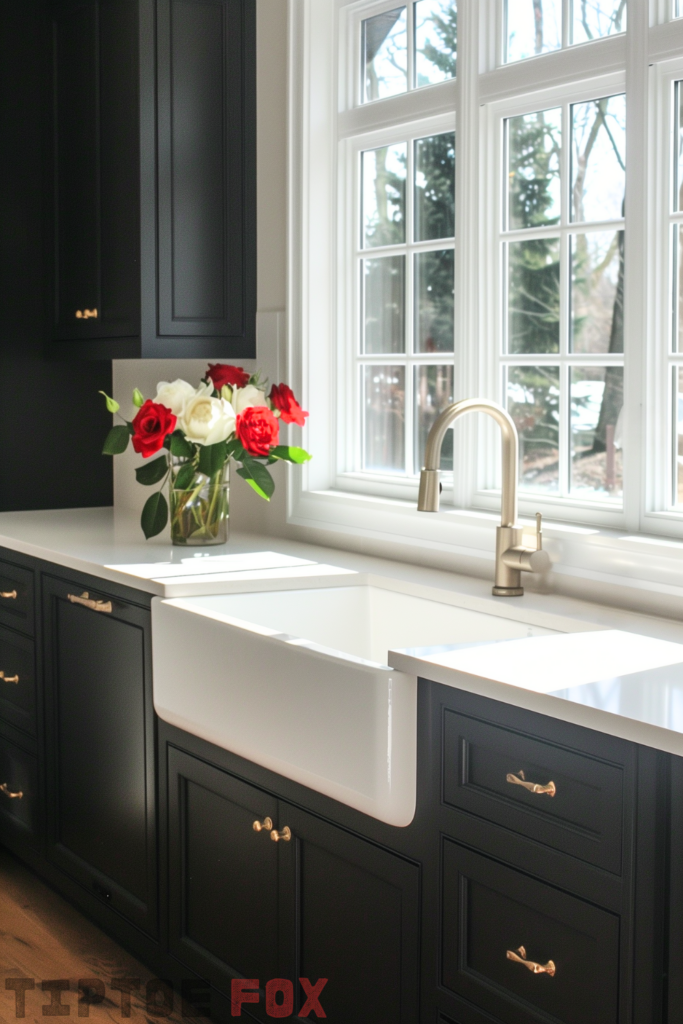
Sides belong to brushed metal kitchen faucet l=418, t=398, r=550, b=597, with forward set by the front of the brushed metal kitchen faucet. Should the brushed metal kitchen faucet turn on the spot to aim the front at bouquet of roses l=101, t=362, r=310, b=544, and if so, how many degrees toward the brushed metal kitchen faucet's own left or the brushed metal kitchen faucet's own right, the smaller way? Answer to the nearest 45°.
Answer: approximately 90° to the brushed metal kitchen faucet's own right

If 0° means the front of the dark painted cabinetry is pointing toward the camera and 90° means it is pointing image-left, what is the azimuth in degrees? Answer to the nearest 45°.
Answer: approximately 45°

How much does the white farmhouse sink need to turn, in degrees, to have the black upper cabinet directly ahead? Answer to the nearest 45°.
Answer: approximately 135° to its right

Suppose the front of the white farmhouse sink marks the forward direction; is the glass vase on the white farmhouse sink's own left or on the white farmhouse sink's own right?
on the white farmhouse sink's own right

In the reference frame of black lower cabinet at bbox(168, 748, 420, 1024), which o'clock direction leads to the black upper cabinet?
The black upper cabinet is roughly at 4 o'clock from the black lower cabinet.

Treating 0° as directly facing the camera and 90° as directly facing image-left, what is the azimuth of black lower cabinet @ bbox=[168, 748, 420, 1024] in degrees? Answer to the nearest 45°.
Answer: approximately 45°

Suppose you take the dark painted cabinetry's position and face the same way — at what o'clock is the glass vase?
The glass vase is roughly at 4 o'clock from the dark painted cabinetry.

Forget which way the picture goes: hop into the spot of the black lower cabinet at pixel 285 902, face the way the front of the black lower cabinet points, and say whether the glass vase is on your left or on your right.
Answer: on your right
